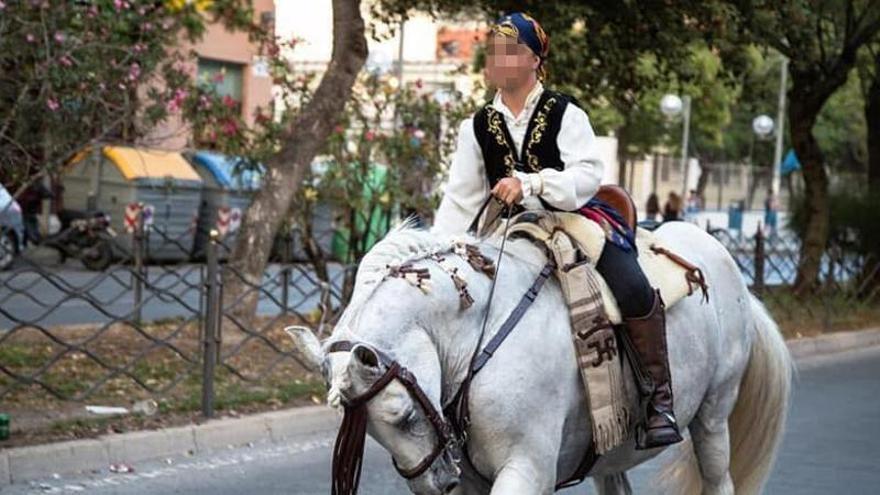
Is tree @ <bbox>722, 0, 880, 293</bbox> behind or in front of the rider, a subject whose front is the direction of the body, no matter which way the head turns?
behind

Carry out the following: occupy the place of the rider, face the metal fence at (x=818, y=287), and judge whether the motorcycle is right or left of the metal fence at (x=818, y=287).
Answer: left

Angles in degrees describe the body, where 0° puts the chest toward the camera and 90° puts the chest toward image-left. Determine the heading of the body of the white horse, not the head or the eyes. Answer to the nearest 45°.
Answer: approximately 45°

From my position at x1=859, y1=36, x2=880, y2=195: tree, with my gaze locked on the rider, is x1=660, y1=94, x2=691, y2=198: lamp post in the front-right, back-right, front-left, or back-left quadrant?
back-right

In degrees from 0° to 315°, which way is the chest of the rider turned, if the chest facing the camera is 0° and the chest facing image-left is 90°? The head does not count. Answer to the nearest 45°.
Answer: approximately 45°

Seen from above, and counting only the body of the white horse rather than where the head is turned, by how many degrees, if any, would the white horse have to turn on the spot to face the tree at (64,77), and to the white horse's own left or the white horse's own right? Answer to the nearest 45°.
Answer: approximately 90° to the white horse's own right

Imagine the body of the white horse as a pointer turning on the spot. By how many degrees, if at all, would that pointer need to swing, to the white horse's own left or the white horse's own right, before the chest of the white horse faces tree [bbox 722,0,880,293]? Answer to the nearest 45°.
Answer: approximately 135° to the white horse's own right

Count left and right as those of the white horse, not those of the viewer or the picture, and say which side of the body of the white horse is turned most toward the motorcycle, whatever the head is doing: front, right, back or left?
right

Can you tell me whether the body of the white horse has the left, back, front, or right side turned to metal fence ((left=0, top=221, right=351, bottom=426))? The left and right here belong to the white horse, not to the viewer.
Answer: right
